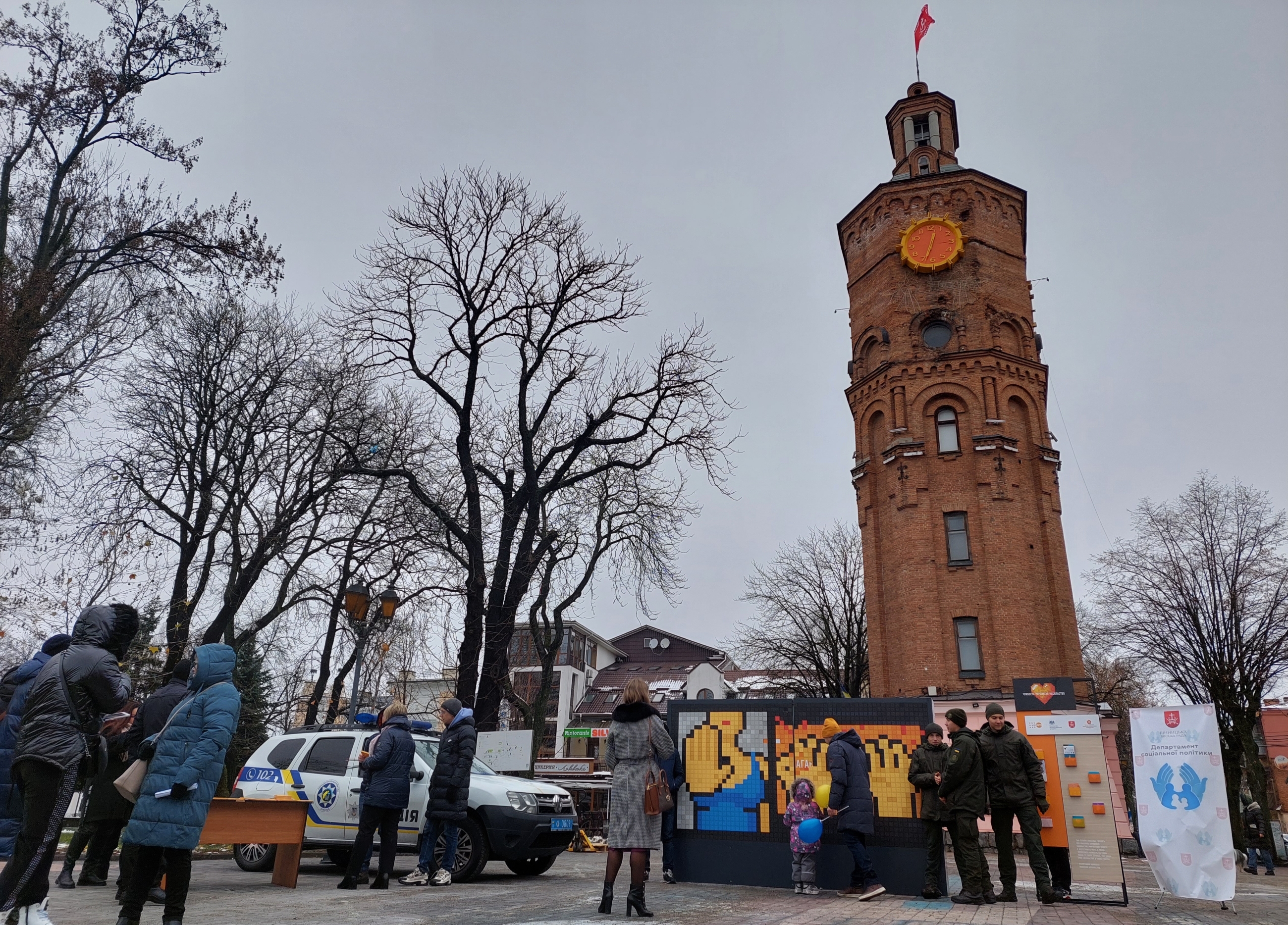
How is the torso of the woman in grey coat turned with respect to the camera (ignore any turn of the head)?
away from the camera

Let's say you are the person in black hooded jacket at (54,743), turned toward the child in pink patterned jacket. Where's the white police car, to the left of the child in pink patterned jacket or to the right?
left

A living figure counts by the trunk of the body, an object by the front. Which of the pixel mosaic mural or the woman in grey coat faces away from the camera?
the woman in grey coat

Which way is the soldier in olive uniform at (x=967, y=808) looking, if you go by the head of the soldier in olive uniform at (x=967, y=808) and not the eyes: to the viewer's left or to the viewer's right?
to the viewer's left

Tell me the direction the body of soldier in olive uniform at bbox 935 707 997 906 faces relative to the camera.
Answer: to the viewer's left

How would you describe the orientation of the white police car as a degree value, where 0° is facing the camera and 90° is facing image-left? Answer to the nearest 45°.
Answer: approximately 315°

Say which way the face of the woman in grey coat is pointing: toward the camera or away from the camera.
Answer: away from the camera

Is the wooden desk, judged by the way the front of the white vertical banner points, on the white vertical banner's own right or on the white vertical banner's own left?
on the white vertical banner's own right

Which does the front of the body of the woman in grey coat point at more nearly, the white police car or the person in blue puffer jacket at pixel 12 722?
the white police car
